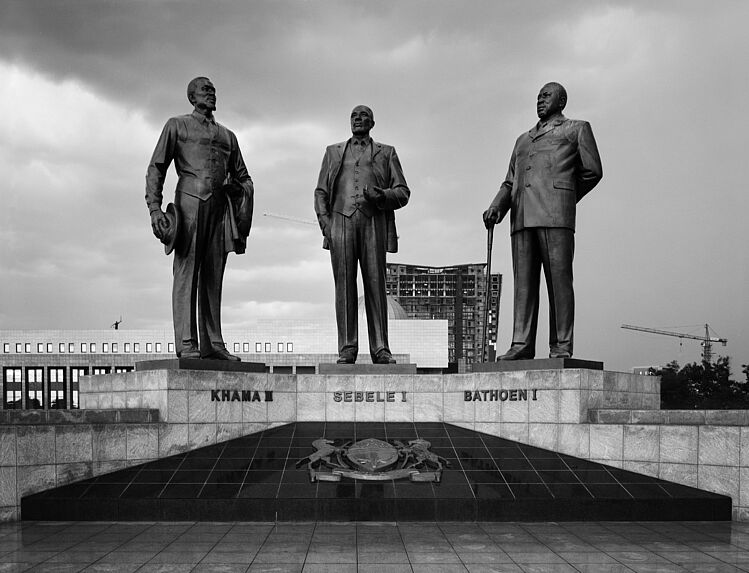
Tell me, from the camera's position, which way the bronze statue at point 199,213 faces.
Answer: facing the viewer and to the right of the viewer

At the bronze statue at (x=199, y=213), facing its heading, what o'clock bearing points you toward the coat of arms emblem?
The coat of arms emblem is roughly at 12 o'clock from the bronze statue.

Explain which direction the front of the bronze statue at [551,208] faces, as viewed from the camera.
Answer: facing the viewer and to the left of the viewer

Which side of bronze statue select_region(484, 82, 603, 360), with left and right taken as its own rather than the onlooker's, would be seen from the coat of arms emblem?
front

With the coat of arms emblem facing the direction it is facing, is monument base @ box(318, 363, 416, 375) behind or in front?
behind

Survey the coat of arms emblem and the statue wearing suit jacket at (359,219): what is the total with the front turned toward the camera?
2

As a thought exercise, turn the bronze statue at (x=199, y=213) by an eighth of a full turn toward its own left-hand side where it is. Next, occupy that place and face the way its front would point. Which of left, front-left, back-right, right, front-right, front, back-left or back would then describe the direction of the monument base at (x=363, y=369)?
front

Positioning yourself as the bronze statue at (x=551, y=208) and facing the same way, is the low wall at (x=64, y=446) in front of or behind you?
in front

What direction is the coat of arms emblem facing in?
toward the camera

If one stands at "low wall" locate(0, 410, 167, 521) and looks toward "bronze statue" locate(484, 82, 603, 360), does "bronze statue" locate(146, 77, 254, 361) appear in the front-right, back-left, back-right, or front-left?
front-left

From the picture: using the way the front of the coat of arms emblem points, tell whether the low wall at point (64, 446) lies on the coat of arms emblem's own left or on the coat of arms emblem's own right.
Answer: on the coat of arms emblem's own right

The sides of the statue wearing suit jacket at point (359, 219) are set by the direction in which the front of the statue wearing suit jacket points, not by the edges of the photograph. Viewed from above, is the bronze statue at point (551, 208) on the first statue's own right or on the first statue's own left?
on the first statue's own left

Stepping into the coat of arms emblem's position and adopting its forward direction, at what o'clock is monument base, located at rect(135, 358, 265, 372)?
The monument base is roughly at 4 o'clock from the coat of arms emblem.

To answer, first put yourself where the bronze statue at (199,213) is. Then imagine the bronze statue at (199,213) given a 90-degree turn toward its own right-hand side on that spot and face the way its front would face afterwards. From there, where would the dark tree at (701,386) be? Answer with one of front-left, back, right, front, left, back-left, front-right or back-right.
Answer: back
